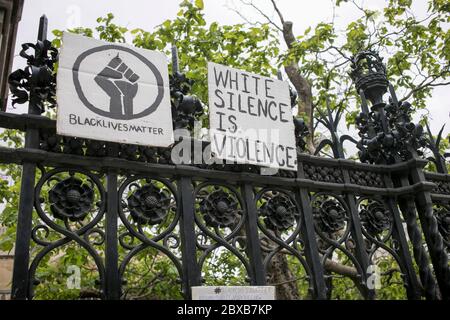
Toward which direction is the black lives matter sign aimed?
toward the camera

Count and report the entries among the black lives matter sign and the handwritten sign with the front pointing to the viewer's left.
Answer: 0

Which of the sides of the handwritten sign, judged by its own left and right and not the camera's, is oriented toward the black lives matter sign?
right

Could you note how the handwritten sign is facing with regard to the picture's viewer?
facing the viewer and to the right of the viewer

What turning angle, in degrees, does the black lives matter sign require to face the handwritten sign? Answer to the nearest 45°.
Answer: approximately 90° to its left

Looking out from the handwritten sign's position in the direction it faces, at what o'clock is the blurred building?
The blurred building is roughly at 4 o'clock from the handwritten sign.

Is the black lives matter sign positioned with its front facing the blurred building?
no

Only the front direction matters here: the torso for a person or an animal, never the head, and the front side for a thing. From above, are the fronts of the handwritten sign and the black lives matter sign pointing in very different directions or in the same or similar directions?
same or similar directions
